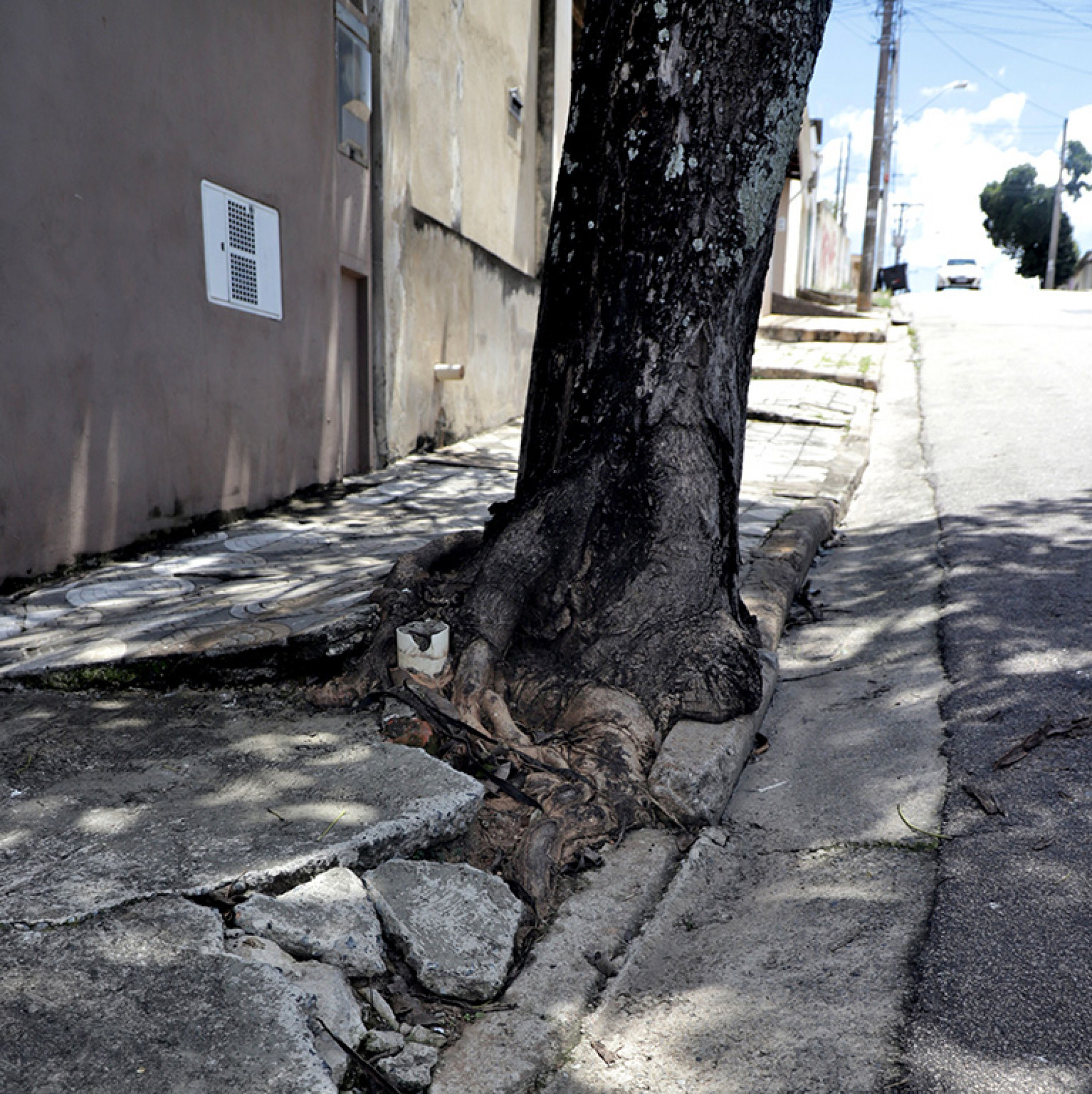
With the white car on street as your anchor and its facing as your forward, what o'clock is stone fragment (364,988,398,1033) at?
The stone fragment is roughly at 12 o'clock from the white car on street.

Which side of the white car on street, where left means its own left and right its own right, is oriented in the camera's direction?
front

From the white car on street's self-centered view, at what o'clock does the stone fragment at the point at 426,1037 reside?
The stone fragment is roughly at 12 o'clock from the white car on street.

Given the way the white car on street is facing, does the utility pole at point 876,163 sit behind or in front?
in front

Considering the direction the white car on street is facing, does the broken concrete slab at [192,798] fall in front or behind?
in front

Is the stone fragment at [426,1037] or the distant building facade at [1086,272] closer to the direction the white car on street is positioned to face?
the stone fragment

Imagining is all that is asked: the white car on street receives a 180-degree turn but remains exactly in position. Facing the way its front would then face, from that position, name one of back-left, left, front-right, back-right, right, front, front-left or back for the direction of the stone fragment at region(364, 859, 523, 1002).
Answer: back

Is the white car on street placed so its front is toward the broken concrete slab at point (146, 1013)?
yes

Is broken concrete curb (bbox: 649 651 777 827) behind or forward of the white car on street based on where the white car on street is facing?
forward

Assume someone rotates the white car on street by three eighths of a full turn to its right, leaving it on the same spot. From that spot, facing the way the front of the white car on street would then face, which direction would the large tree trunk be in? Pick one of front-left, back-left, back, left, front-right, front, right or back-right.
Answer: back-left

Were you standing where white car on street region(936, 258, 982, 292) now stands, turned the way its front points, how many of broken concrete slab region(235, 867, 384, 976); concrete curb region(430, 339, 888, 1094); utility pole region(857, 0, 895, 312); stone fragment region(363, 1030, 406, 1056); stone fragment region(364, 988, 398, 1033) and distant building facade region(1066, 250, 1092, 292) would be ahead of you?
5

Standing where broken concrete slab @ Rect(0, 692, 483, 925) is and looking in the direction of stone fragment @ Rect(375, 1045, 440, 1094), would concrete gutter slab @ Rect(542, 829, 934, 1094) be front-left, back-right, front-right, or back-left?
front-left

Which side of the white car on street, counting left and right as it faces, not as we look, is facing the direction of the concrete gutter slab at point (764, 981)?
front

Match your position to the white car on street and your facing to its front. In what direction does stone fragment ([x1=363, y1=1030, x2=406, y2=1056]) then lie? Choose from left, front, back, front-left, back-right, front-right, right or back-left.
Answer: front

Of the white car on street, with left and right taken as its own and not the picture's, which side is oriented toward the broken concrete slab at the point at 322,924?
front
